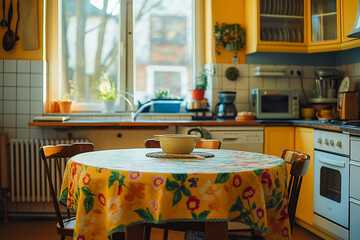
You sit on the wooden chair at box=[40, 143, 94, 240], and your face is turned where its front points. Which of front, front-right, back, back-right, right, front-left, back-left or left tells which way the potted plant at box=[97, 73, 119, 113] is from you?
back-left

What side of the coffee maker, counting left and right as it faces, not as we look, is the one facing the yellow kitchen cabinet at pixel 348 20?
left

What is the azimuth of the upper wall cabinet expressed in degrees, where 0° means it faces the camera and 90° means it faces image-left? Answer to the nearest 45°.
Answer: approximately 0°

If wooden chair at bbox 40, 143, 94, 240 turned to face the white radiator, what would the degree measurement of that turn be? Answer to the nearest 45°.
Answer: approximately 135° to its left

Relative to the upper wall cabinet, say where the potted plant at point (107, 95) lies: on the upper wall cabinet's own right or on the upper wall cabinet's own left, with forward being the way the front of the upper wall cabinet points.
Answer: on the upper wall cabinet's own right

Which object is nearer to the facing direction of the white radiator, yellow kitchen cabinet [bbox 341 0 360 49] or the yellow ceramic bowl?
the yellow ceramic bowl

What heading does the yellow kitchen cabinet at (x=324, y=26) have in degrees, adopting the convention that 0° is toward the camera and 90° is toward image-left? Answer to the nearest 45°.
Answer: approximately 45°

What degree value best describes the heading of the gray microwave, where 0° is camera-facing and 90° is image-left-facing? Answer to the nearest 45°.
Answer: approximately 0°

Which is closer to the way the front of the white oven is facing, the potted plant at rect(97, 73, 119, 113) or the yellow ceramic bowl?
the yellow ceramic bowl

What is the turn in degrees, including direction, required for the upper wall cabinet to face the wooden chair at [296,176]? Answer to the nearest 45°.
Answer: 0° — it already faces it

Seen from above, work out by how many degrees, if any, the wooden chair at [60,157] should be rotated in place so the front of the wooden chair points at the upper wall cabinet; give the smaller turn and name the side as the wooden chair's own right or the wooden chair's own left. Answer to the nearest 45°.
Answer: approximately 90° to the wooden chair's own left
